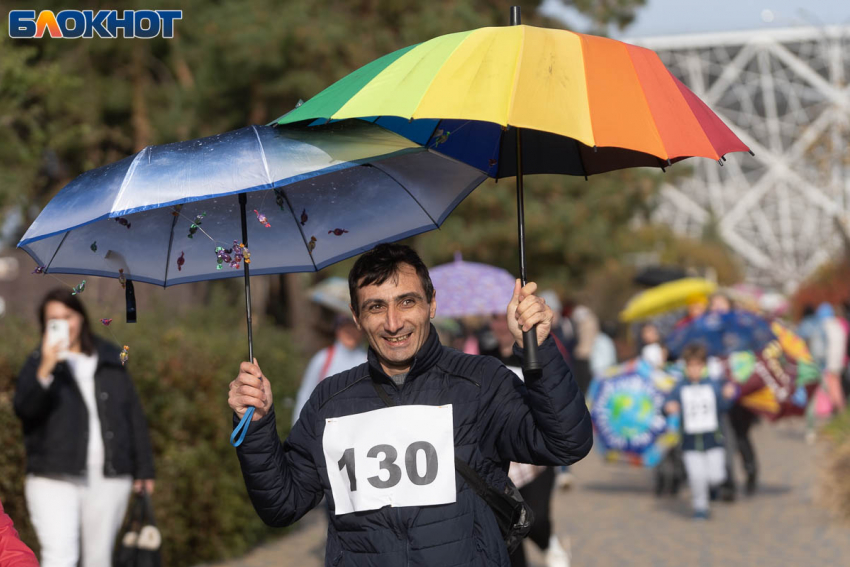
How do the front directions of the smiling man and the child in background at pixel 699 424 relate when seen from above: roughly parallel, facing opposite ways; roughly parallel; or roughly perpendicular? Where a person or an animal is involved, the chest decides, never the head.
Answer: roughly parallel

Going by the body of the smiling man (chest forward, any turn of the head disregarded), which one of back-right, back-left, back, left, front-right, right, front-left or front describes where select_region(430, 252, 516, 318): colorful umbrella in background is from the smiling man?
back

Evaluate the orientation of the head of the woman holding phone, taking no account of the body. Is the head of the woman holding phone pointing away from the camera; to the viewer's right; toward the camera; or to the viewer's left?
toward the camera

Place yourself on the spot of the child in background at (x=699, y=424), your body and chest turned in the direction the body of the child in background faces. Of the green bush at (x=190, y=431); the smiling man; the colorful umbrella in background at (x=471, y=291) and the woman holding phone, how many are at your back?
0

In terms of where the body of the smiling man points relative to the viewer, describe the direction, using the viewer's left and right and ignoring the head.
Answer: facing the viewer

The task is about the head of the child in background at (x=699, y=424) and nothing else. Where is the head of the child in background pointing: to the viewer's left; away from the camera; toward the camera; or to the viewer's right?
toward the camera

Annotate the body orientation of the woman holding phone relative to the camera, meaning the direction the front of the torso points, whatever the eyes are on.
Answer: toward the camera

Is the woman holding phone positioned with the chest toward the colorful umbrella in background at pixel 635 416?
no

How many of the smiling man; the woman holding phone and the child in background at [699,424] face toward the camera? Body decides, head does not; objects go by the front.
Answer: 3

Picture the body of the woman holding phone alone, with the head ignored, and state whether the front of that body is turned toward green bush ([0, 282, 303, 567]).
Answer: no

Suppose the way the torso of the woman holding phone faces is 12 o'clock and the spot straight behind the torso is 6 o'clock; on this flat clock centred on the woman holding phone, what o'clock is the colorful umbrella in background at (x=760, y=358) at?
The colorful umbrella in background is roughly at 8 o'clock from the woman holding phone.

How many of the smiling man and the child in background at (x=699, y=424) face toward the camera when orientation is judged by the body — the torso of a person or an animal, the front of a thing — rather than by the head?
2

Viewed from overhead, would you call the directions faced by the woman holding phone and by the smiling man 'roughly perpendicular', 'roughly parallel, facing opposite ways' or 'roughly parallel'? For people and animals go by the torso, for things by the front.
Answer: roughly parallel

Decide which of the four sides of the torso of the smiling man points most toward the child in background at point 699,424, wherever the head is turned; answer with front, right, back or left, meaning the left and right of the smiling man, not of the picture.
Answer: back

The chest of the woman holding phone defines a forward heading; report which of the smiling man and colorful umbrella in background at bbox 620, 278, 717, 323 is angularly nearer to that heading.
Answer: the smiling man

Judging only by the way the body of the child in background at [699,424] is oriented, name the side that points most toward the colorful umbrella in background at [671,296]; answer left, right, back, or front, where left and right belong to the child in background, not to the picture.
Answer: back

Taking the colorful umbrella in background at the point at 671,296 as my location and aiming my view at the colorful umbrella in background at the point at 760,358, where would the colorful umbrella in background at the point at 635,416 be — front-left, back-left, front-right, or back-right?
front-right
